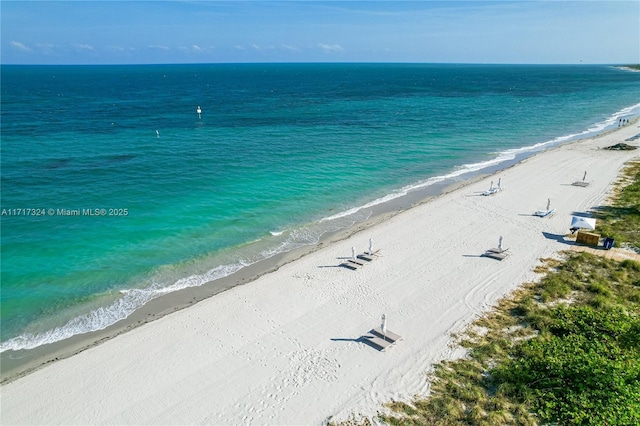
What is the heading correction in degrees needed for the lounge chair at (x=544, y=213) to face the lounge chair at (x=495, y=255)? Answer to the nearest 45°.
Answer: approximately 90° to its left

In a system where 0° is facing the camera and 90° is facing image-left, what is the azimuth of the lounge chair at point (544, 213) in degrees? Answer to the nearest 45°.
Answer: approximately 90°

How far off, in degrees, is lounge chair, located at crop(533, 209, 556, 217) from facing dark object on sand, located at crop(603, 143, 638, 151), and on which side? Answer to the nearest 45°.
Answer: approximately 90° to its right

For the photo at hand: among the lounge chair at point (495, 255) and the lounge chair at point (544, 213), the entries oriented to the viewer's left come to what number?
2

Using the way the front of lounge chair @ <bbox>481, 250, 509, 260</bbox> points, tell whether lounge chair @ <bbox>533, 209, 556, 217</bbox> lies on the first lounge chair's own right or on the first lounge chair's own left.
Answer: on the first lounge chair's own right

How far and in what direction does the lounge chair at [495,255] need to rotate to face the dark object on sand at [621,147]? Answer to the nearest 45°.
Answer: approximately 90° to its right

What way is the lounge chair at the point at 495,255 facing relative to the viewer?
to the viewer's left
